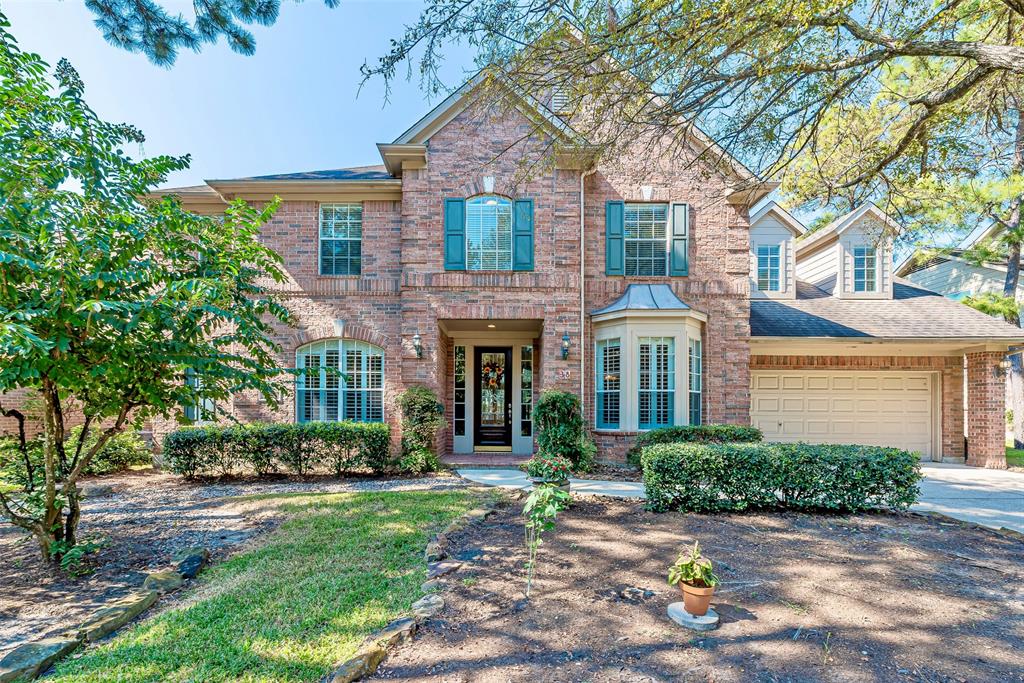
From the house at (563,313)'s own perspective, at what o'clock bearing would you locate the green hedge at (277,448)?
The green hedge is roughly at 2 o'clock from the house.

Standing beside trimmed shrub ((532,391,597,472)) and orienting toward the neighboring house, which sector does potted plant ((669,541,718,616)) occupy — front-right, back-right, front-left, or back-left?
back-right

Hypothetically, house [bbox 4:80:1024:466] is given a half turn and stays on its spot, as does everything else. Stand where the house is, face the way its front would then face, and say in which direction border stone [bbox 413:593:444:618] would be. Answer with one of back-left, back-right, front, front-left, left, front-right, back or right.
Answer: back

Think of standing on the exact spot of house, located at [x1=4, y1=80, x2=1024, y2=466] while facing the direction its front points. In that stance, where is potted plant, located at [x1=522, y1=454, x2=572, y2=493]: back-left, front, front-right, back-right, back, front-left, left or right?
front

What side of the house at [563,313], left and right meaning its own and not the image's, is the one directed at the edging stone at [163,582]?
front

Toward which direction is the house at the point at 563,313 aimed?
toward the camera

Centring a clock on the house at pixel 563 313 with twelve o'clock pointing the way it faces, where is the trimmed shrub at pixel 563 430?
The trimmed shrub is roughly at 12 o'clock from the house.

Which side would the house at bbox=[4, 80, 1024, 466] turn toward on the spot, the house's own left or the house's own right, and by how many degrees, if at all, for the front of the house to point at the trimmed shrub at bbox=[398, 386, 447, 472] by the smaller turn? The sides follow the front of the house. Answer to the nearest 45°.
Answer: approximately 45° to the house's own right

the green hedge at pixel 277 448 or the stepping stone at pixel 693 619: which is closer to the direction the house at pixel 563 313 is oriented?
the stepping stone

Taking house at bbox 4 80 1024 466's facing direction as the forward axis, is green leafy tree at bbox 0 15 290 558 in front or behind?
in front

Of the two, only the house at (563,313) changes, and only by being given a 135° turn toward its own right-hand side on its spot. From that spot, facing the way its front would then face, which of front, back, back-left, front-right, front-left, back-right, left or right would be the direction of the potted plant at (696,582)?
back-left

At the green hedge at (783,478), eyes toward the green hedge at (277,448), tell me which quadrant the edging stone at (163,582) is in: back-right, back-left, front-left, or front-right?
front-left

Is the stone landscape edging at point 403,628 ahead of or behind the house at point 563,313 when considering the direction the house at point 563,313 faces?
ahead
